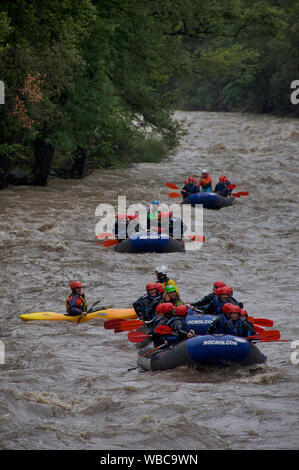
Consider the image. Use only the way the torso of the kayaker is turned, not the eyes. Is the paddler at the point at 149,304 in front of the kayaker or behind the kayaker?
in front

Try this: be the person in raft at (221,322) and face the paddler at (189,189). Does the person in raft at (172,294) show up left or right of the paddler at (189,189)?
left

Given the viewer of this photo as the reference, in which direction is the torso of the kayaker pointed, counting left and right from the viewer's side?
facing to the right of the viewer

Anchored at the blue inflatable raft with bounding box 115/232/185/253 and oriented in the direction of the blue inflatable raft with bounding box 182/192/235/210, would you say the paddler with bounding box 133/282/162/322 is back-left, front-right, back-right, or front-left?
back-right

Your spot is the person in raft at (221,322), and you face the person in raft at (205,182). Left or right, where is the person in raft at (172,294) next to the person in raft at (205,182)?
left

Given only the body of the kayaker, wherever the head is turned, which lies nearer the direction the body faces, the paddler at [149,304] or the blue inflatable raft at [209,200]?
the paddler

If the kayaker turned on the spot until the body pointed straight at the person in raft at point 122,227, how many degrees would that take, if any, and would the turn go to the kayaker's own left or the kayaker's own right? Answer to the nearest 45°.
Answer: approximately 90° to the kayaker's own left
